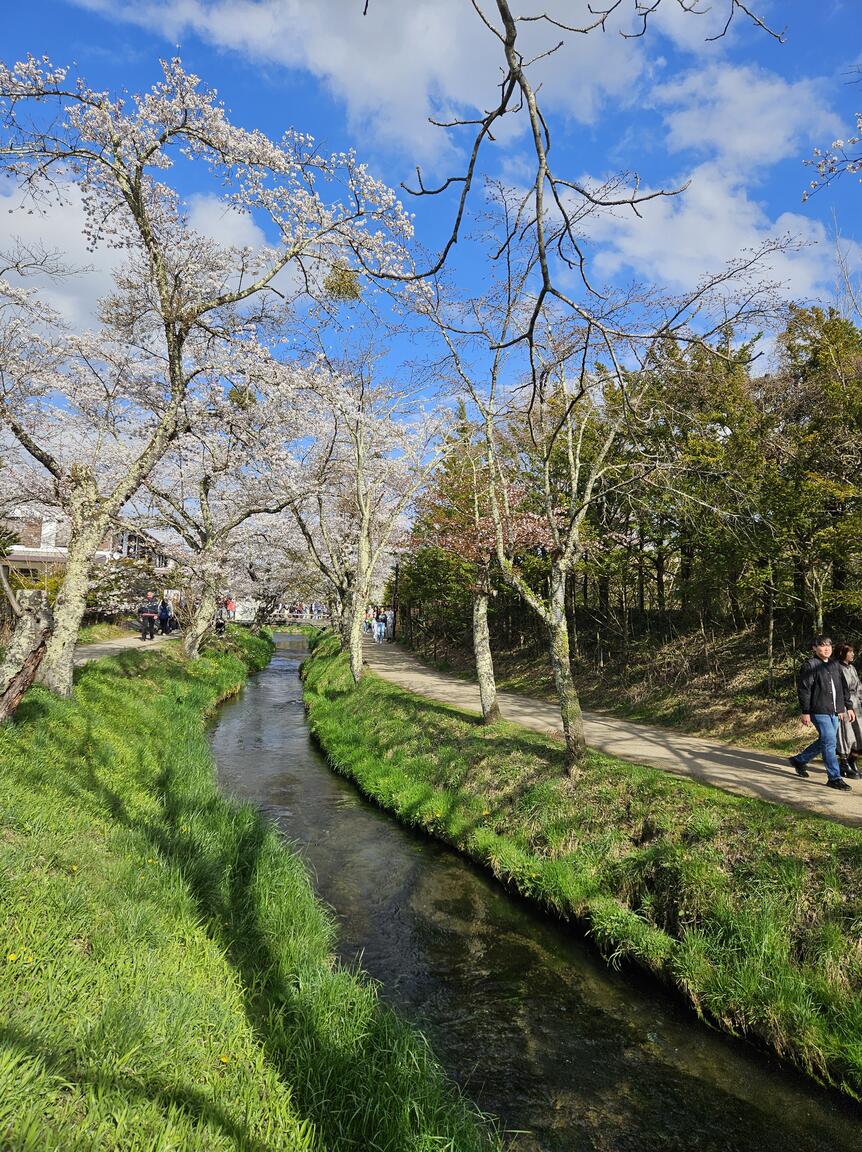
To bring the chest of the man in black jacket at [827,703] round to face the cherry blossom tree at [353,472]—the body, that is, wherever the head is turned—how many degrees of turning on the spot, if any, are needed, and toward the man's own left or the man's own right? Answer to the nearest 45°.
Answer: approximately 180°

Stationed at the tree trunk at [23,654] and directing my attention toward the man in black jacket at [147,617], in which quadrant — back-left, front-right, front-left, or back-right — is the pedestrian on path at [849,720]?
back-right

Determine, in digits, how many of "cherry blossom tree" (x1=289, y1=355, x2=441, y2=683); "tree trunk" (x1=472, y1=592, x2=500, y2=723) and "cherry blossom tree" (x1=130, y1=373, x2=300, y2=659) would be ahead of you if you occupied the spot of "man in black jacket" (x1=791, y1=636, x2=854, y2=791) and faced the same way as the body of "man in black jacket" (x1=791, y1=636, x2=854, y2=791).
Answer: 0

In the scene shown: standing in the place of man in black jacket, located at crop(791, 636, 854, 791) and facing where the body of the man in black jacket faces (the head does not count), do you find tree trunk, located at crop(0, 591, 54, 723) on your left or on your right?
on your right

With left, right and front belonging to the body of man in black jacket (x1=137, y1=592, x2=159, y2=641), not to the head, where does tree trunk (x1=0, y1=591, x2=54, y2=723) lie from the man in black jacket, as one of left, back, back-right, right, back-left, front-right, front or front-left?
front

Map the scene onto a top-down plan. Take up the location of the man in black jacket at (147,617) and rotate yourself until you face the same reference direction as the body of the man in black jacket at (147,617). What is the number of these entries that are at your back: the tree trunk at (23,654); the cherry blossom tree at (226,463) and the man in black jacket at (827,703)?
0

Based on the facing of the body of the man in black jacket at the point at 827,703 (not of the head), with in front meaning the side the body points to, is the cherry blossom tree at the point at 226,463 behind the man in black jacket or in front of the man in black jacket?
behind

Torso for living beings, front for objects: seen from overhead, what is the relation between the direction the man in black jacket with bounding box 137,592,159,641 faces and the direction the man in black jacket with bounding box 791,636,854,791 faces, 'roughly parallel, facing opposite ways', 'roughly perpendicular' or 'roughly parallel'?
roughly parallel

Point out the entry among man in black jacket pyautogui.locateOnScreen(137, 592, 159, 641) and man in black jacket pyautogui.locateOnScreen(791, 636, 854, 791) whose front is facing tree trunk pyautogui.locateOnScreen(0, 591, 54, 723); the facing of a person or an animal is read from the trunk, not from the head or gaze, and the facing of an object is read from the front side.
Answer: man in black jacket pyautogui.locateOnScreen(137, 592, 159, 641)

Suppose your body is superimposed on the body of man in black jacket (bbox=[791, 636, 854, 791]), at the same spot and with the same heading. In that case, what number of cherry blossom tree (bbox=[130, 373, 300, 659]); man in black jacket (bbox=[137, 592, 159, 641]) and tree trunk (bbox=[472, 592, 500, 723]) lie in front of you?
0

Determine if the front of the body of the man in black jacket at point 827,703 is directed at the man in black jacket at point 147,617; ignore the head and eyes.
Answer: no

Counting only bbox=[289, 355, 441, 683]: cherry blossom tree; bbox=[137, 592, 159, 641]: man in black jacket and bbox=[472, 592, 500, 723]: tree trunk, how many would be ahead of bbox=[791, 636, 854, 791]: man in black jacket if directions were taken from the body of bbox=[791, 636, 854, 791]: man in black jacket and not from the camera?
0

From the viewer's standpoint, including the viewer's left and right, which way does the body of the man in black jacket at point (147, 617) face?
facing the viewer

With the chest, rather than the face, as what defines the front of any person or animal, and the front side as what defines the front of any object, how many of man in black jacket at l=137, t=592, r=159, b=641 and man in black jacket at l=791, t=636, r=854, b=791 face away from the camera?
0

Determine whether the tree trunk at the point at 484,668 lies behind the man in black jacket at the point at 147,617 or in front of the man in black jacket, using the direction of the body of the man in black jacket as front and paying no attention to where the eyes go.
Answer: in front

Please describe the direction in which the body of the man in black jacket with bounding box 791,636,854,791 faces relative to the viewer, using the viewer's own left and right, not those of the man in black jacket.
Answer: facing the viewer and to the right of the viewer
